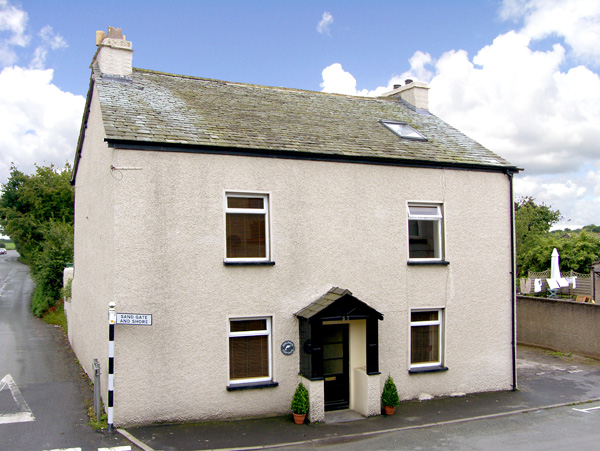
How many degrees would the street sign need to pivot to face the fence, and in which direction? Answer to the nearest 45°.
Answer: approximately 135° to its left

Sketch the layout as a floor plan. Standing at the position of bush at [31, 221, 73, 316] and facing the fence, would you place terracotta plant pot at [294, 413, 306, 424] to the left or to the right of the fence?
right

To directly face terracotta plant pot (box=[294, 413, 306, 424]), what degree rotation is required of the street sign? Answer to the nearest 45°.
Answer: approximately 90° to its left

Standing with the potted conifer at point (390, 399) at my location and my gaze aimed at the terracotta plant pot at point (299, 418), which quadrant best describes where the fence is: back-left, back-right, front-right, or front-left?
back-right

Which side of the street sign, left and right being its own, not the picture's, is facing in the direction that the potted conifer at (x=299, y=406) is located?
left

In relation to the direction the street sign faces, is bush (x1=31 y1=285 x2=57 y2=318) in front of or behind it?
behind

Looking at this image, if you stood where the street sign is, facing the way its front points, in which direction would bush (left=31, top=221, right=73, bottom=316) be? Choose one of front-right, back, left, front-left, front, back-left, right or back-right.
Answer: back

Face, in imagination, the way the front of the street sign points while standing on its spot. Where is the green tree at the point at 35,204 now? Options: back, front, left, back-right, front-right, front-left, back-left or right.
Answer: back

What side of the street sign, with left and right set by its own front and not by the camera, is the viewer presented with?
front

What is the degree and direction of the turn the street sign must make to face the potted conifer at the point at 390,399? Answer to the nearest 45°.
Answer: approximately 90° to its left
